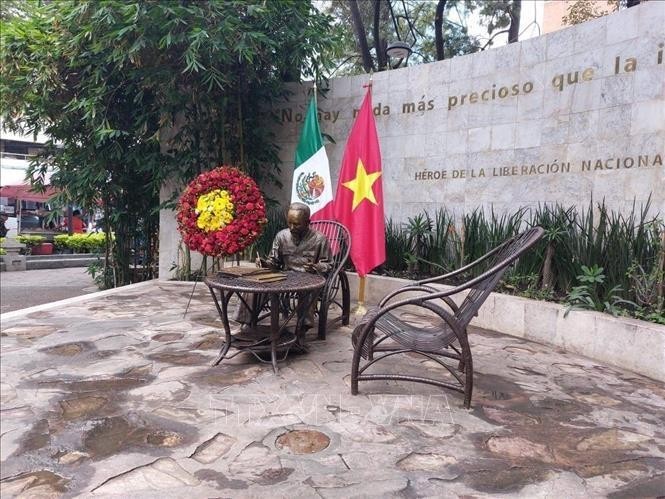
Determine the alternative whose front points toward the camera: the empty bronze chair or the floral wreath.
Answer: the floral wreath

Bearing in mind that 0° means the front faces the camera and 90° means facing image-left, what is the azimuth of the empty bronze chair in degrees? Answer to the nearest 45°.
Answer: approximately 90°

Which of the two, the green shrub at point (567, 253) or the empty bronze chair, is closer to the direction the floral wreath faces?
the empty bronze chair

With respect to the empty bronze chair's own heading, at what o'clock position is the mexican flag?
The mexican flag is roughly at 2 o'clock from the empty bronze chair.

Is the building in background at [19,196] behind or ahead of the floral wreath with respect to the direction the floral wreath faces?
behind

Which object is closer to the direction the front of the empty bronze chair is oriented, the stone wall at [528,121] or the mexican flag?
the mexican flag

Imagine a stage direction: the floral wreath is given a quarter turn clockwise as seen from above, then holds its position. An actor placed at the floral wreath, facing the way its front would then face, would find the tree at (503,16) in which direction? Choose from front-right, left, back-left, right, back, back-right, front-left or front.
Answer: back-right

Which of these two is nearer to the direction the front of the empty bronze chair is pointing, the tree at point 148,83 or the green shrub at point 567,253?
the tree

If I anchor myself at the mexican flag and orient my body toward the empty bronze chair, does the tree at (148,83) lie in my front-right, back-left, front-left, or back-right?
back-right

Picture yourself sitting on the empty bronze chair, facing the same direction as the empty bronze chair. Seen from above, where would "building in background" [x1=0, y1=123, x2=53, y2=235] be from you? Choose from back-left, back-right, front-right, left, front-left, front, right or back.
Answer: front-right

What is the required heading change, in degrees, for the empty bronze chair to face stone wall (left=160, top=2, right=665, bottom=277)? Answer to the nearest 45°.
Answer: approximately 90° to its right

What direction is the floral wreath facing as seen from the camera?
toward the camera

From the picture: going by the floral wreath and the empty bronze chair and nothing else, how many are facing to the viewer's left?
1

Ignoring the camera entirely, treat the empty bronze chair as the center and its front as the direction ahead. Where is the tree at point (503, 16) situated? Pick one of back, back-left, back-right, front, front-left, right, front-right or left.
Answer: right
